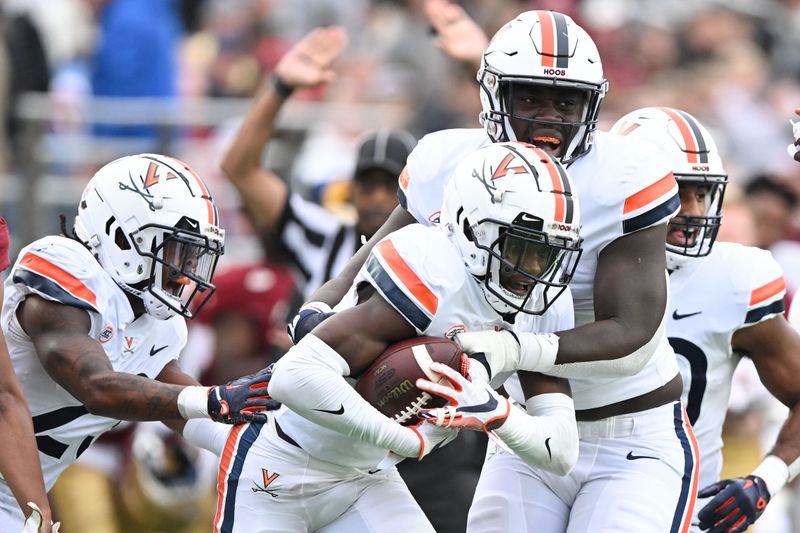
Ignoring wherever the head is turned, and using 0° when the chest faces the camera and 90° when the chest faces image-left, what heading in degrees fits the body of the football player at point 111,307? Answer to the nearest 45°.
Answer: approximately 315°

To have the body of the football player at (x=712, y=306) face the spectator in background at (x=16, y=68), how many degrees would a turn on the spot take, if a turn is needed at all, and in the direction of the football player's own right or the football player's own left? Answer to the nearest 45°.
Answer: approximately 135° to the football player's own right

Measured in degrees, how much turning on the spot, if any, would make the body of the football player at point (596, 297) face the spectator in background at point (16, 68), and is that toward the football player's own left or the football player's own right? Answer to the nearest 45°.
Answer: approximately 135° to the football player's own right

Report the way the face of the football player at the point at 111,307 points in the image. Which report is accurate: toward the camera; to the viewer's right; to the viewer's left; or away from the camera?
to the viewer's right

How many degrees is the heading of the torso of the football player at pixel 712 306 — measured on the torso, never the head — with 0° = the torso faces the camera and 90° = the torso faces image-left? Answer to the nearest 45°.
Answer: approximately 0°
